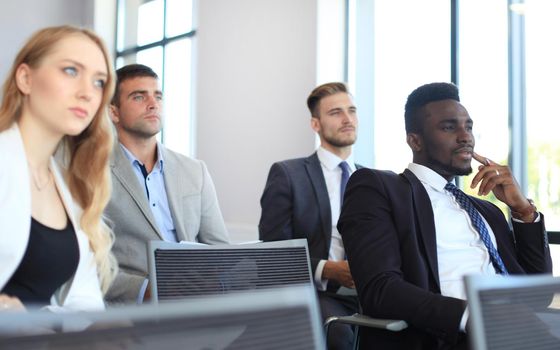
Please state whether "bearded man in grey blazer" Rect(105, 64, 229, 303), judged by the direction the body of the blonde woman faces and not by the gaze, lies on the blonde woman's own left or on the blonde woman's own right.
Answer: on the blonde woman's own left
